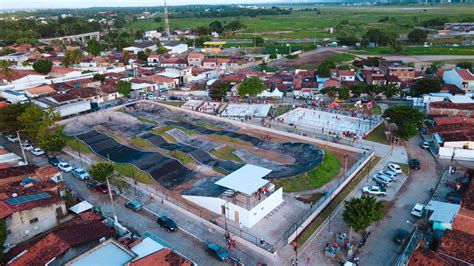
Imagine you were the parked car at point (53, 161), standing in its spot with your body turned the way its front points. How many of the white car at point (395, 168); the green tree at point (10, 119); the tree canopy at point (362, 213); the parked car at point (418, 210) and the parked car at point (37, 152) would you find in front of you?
3

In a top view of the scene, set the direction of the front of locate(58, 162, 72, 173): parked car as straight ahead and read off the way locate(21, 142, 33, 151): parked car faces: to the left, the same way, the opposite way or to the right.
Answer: the same way

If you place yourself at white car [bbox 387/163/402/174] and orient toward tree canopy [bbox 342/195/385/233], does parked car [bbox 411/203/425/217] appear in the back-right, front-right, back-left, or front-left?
front-left

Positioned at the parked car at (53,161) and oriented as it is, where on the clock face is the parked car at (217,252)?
the parked car at (217,252) is roughly at 1 o'clock from the parked car at (53,161).

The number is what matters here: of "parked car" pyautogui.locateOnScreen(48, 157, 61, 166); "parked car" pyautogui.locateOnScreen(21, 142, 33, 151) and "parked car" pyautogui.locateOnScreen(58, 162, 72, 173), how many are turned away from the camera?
0

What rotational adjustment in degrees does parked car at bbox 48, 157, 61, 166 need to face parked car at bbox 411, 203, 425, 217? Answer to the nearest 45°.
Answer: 0° — it already faces it

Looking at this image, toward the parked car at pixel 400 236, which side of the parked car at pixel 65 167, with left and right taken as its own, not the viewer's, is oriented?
front

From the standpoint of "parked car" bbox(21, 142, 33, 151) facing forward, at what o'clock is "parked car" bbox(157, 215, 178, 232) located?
"parked car" bbox(157, 215, 178, 232) is roughly at 1 o'clock from "parked car" bbox(21, 142, 33, 151).

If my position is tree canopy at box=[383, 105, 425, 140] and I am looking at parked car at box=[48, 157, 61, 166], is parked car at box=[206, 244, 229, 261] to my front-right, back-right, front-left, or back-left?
front-left

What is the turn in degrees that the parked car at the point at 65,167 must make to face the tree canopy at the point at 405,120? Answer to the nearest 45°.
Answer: approximately 45° to its left

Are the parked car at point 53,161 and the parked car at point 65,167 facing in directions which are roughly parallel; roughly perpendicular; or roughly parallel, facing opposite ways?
roughly parallel

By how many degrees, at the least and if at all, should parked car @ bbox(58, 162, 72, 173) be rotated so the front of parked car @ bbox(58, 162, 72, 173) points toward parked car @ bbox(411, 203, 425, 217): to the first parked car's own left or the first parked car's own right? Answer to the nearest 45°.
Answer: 0° — it already faces it

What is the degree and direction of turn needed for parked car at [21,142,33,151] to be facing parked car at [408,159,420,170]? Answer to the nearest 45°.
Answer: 0° — it already faces it

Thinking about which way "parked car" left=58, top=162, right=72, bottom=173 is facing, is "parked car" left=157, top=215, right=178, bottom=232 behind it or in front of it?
in front

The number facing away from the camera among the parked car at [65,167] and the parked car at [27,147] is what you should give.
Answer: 0

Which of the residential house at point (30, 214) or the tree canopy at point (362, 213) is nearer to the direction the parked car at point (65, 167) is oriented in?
the tree canopy

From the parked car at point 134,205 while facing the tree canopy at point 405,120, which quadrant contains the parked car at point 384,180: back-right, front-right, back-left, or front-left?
front-right

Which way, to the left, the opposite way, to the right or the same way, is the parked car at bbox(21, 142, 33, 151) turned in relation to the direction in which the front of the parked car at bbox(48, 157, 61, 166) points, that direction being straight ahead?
the same way

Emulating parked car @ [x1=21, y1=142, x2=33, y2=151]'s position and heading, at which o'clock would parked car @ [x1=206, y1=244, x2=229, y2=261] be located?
parked car @ [x1=206, y1=244, x2=229, y2=261] is roughly at 1 o'clock from parked car @ [x1=21, y1=142, x2=33, y2=151].

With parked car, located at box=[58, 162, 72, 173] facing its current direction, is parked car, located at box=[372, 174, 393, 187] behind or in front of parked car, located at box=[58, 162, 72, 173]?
in front
